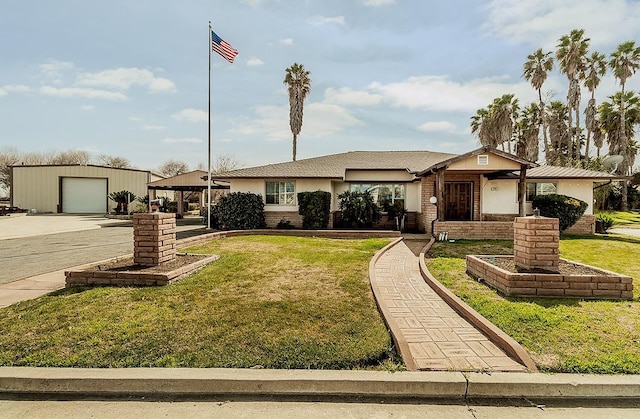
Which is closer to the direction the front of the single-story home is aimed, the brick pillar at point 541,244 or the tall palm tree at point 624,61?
the brick pillar

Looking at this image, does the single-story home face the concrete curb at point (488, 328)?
yes

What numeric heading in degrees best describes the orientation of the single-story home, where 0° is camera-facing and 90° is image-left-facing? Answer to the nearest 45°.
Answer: approximately 0°

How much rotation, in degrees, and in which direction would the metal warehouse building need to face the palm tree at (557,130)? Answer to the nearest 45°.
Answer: approximately 45° to its left

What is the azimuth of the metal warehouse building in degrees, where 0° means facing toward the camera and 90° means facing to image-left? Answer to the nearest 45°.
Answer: approximately 0°

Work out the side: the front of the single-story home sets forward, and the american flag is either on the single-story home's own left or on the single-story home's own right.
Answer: on the single-story home's own right

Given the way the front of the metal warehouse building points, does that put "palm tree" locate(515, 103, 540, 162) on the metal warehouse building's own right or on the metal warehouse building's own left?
on the metal warehouse building's own left

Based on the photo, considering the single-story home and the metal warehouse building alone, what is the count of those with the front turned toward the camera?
2

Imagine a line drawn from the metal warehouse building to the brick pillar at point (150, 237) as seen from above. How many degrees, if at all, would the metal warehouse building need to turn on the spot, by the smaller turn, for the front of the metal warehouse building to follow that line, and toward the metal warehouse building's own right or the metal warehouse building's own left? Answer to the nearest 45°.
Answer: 0° — it already faces it

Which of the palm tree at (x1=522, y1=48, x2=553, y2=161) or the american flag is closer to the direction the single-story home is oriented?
the american flag
